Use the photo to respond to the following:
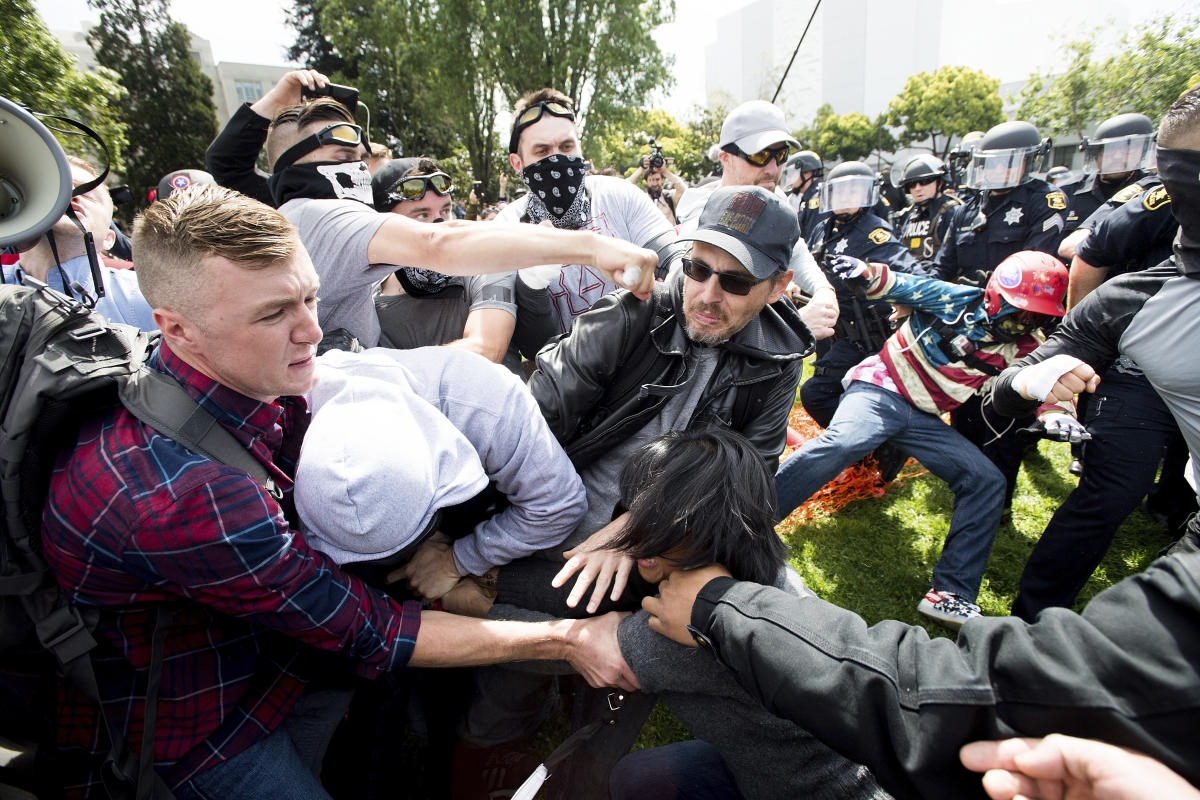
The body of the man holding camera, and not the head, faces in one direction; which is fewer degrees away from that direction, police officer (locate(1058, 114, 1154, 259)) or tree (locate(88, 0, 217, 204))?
the police officer

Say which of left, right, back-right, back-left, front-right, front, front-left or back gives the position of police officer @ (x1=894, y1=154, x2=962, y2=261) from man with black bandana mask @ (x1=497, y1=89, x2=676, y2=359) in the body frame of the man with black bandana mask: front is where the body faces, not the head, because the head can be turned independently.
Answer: back-left

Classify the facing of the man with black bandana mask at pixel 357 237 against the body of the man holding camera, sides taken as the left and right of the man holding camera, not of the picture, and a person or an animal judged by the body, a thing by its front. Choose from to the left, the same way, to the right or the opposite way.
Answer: to the left

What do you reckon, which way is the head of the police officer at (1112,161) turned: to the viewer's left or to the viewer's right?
to the viewer's left

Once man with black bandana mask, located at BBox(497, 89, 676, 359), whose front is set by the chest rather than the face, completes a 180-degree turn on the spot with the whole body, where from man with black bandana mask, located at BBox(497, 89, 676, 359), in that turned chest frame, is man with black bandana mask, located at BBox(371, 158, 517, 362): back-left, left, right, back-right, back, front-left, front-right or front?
left

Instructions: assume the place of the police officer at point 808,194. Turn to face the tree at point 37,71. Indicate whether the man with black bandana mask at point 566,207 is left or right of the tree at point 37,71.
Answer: left

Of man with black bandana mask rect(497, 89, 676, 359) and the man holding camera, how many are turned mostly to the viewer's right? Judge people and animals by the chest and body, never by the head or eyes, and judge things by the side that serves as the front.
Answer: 0

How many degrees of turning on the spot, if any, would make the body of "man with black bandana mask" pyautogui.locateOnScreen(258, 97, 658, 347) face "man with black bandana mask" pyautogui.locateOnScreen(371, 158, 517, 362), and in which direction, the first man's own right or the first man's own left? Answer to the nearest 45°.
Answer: approximately 90° to the first man's own left

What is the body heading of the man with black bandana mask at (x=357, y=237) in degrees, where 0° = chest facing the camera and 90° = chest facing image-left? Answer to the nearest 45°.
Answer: approximately 270°

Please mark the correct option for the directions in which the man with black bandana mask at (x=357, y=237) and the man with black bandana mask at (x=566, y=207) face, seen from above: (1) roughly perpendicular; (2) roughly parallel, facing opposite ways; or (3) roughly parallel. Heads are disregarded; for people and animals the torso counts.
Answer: roughly perpendicular

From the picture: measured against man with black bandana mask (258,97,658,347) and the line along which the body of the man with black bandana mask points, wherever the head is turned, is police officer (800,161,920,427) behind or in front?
in front
